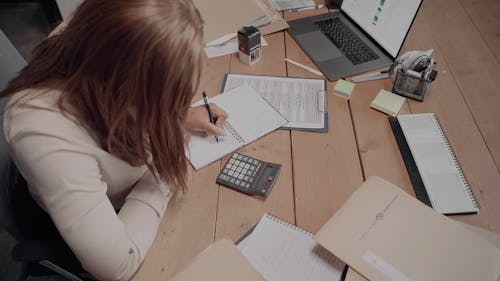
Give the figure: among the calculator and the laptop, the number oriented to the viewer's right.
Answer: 0

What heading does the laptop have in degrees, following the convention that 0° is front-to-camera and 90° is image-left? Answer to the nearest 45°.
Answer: approximately 45°

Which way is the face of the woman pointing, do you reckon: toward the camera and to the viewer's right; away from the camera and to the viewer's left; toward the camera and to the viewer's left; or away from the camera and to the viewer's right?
away from the camera and to the viewer's right
